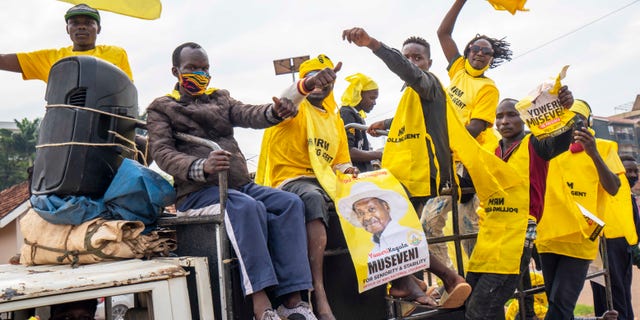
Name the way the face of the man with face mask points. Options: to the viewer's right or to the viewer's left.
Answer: to the viewer's right

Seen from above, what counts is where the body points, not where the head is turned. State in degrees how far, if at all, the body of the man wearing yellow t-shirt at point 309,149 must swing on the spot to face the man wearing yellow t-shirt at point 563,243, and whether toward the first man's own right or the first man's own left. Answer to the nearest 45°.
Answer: approximately 45° to the first man's own left

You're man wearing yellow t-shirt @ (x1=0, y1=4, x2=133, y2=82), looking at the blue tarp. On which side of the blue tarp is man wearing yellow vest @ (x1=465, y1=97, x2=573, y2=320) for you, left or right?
left

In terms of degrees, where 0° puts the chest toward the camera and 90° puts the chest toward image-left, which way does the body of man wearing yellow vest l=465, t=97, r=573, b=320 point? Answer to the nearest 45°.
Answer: approximately 45°

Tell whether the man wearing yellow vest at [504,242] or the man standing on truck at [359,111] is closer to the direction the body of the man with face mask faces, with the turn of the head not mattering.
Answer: the man wearing yellow vest

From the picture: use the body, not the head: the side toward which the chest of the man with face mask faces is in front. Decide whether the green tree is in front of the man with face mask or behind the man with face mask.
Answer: behind
